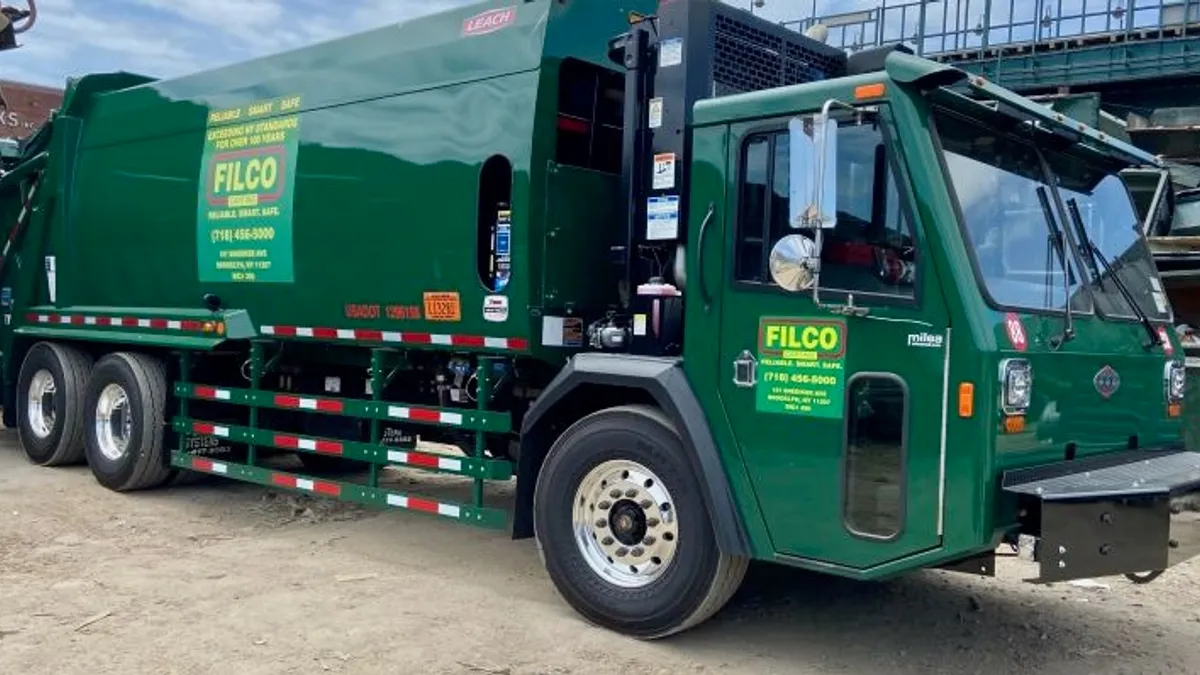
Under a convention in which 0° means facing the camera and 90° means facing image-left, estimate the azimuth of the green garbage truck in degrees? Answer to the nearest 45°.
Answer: approximately 315°

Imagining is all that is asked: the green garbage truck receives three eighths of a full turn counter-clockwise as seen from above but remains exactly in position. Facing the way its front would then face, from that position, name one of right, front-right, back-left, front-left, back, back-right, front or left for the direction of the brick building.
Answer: front-left
